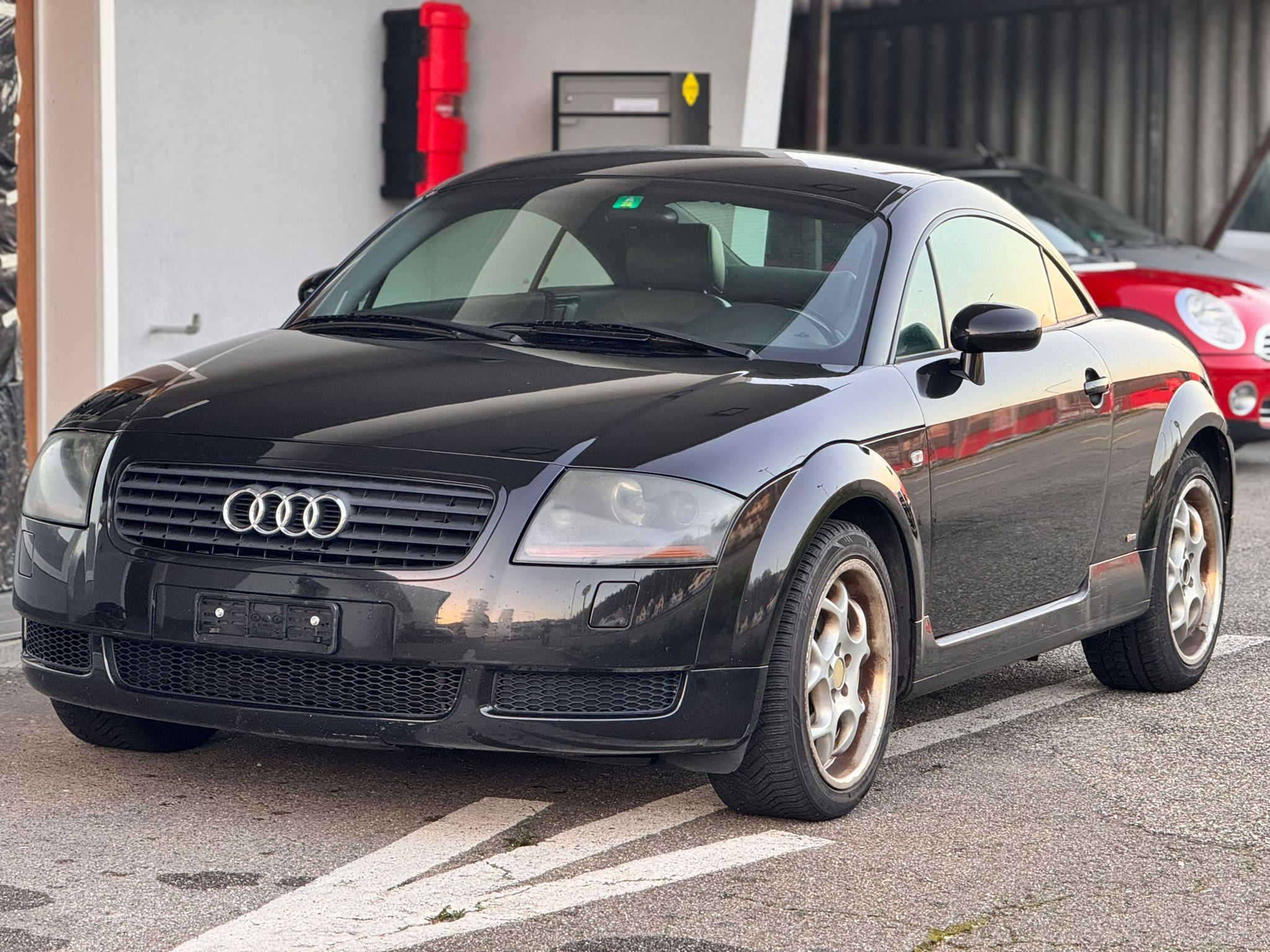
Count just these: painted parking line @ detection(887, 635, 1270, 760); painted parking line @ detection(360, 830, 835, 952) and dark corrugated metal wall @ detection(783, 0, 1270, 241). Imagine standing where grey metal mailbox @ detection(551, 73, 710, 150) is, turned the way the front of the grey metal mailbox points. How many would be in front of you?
2

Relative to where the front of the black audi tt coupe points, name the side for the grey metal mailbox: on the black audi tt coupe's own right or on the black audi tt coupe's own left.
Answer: on the black audi tt coupe's own right

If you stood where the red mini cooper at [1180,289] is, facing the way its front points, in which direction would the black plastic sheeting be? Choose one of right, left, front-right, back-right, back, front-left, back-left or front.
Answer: right

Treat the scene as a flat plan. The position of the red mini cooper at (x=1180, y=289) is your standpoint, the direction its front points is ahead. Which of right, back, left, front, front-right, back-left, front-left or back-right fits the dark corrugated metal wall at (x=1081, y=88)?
back-left

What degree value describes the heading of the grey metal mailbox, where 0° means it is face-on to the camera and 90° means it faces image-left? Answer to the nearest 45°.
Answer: approximately 0°

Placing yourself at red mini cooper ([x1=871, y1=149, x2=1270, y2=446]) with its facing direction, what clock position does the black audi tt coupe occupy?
The black audi tt coupe is roughly at 2 o'clock from the red mini cooper.

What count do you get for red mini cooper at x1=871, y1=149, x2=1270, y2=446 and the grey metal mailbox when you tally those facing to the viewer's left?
0

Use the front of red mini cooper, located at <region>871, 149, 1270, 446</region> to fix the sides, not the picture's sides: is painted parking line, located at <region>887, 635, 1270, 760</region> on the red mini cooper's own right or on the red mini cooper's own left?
on the red mini cooper's own right

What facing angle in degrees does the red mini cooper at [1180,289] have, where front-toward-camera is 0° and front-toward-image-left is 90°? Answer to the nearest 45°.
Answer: approximately 315°

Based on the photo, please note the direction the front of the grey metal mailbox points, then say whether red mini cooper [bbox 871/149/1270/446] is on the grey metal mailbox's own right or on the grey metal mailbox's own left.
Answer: on the grey metal mailbox's own left

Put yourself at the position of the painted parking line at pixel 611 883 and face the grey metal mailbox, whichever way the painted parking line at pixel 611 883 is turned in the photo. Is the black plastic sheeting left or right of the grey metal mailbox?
left

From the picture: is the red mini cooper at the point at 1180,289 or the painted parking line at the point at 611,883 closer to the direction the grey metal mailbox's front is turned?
the painted parking line
